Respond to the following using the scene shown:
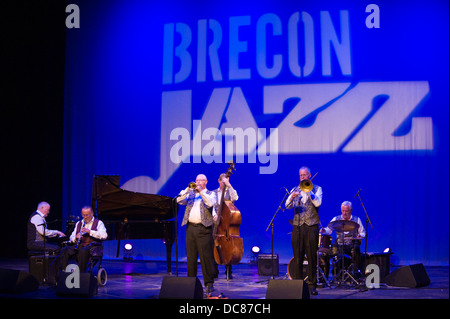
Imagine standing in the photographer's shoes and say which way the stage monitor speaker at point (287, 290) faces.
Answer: facing away from the viewer

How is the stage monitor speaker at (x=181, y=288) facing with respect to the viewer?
away from the camera

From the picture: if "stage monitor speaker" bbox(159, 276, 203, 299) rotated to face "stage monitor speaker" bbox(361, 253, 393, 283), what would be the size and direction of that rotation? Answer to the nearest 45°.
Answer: approximately 45° to its right

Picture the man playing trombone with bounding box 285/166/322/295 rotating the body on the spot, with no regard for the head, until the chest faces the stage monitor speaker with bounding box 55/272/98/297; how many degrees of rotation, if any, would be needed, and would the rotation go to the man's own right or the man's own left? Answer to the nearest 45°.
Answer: approximately 90° to the man's own right

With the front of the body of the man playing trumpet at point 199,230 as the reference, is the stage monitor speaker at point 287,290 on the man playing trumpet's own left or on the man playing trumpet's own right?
on the man playing trumpet's own left

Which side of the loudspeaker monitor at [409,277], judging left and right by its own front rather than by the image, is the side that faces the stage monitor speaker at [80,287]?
front

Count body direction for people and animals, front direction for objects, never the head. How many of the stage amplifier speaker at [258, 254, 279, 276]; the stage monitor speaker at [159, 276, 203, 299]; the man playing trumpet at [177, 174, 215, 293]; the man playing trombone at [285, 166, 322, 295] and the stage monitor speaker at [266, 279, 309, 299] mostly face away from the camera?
2

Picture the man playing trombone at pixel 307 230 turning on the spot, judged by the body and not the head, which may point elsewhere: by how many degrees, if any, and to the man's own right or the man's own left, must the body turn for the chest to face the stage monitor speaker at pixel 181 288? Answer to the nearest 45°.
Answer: approximately 45° to the man's own right

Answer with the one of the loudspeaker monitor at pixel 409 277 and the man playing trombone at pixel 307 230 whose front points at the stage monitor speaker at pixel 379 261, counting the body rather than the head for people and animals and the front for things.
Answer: the loudspeaker monitor

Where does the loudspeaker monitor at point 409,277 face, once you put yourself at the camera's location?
facing away from the viewer and to the left of the viewer
